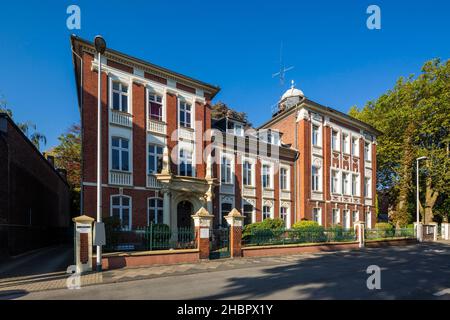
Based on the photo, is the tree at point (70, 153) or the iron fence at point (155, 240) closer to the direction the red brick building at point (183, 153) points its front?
the iron fence

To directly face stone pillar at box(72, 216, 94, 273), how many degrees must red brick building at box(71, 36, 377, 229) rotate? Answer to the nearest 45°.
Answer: approximately 45° to its right

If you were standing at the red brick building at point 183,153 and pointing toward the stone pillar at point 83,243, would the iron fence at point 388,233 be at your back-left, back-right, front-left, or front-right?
back-left

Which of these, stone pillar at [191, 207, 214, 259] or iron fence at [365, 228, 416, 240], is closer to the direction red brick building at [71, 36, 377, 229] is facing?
the stone pillar

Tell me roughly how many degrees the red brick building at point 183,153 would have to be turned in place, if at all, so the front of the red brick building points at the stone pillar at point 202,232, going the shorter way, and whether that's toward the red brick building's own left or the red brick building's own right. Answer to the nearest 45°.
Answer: approximately 45° to the red brick building's own right

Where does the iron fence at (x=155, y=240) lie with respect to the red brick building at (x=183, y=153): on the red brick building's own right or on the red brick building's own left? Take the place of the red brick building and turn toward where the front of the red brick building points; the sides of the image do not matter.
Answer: on the red brick building's own right

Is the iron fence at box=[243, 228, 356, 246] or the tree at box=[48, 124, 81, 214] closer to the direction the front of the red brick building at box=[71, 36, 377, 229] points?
the iron fence

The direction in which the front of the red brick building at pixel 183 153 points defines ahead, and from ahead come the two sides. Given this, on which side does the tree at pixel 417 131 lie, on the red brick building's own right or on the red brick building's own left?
on the red brick building's own left

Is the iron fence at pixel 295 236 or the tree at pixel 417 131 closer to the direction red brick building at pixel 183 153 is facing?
the iron fence

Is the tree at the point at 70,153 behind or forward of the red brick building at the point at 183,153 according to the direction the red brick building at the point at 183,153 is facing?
behind

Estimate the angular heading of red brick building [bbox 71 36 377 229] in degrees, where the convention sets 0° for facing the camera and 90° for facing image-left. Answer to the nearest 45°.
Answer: approximately 315°
